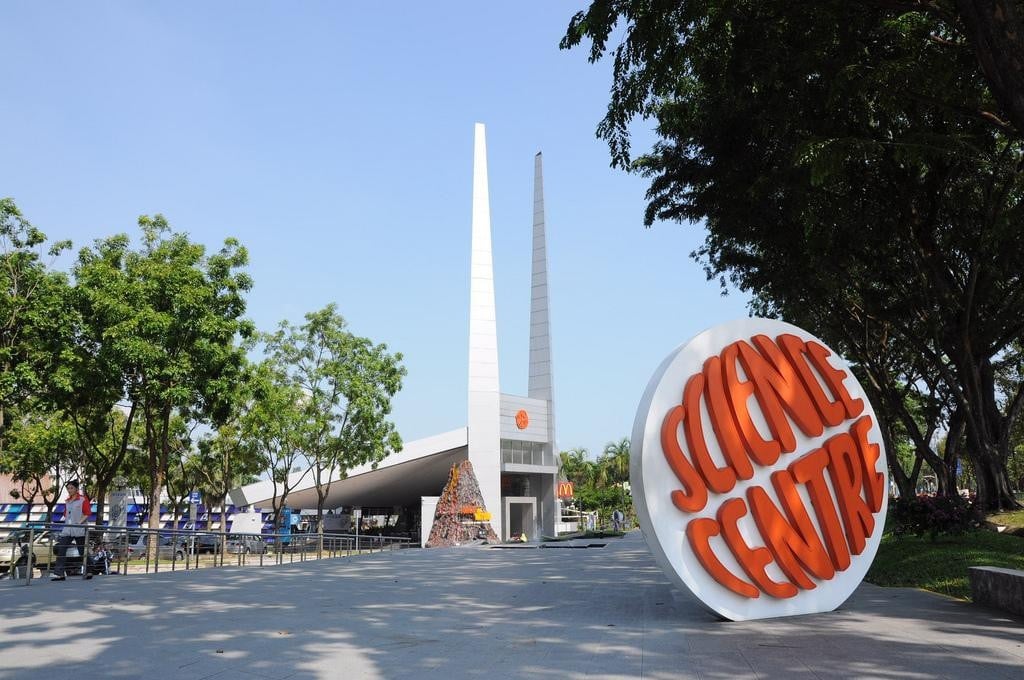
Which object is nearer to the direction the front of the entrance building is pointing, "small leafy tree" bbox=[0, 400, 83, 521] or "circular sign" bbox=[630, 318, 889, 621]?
the circular sign

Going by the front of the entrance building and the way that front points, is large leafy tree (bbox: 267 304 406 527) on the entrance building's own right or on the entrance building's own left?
on the entrance building's own right

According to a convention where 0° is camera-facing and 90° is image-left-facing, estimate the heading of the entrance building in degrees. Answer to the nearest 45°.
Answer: approximately 315°

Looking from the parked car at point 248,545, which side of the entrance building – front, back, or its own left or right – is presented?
right

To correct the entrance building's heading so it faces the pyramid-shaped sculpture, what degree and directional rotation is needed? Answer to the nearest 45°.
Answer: approximately 45° to its right

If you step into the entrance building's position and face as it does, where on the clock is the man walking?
The man walking is roughly at 2 o'clock from the entrance building.

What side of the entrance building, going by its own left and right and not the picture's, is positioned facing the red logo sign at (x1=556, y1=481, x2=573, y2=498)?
left

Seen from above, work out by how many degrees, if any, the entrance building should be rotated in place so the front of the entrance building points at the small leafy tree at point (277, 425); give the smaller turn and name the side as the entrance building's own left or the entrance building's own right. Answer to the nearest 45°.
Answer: approximately 90° to the entrance building's own right

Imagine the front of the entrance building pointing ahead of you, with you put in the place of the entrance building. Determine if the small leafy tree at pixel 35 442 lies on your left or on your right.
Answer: on your right
